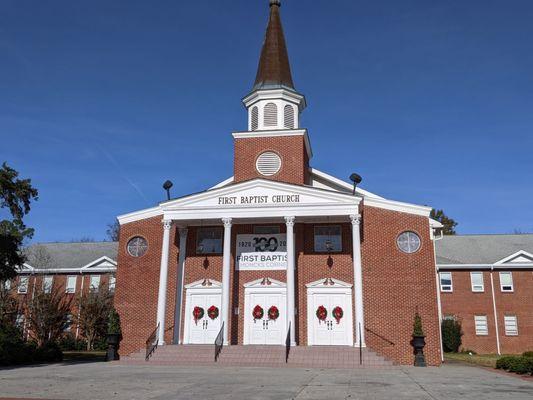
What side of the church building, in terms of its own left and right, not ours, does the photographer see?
front

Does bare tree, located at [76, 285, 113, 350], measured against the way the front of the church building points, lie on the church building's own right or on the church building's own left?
on the church building's own right

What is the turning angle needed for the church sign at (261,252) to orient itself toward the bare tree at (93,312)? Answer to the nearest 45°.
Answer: approximately 135° to its right

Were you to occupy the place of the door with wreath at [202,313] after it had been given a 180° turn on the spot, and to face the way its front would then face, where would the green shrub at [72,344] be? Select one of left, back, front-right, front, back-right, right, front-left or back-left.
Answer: front-left

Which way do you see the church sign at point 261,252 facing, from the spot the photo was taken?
facing the viewer

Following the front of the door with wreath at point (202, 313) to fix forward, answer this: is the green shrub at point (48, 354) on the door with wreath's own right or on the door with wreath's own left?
on the door with wreath's own right

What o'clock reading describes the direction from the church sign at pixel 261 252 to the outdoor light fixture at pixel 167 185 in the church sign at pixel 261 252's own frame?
The outdoor light fixture is roughly at 3 o'clock from the church sign.

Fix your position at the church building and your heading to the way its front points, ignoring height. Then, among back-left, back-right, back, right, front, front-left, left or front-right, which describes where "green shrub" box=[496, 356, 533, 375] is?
front-left

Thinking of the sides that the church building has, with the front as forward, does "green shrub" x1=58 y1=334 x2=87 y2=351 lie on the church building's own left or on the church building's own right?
on the church building's own right

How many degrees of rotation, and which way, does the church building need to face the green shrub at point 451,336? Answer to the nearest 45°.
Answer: approximately 135° to its left

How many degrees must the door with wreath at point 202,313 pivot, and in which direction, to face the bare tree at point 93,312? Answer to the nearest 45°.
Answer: approximately 135° to its right

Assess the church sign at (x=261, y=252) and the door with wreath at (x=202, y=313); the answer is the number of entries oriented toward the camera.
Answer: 2

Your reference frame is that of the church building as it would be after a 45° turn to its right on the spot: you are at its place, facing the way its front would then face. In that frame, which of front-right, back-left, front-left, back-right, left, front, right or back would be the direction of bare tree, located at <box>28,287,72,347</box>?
right

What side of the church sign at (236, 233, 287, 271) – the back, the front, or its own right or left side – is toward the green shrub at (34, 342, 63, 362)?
right
